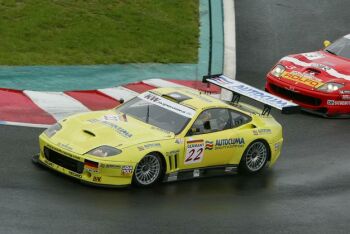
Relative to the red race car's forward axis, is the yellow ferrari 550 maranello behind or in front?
in front

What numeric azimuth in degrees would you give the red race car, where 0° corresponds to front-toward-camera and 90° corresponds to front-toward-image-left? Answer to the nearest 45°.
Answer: approximately 45°

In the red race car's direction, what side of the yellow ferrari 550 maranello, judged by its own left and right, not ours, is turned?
back
